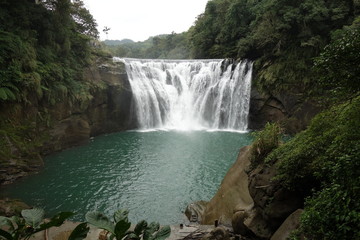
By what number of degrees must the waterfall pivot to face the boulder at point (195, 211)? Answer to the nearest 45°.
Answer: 0° — it already faces it

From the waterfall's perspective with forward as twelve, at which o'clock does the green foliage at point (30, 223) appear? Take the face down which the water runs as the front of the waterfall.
The green foliage is roughly at 12 o'clock from the waterfall.

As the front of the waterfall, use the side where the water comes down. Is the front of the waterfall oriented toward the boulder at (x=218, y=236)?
yes

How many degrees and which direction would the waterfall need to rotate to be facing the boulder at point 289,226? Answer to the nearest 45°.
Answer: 0° — it already faces it

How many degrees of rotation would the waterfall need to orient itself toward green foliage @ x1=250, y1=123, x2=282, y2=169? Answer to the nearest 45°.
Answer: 0° — it already faces it

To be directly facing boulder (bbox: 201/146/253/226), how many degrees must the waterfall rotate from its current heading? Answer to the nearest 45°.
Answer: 0° — it already faces it

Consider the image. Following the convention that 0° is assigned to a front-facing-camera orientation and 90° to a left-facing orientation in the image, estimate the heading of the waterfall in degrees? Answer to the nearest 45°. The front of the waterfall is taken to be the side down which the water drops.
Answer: approximately 0°

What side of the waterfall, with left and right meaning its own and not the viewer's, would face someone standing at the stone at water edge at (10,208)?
front
